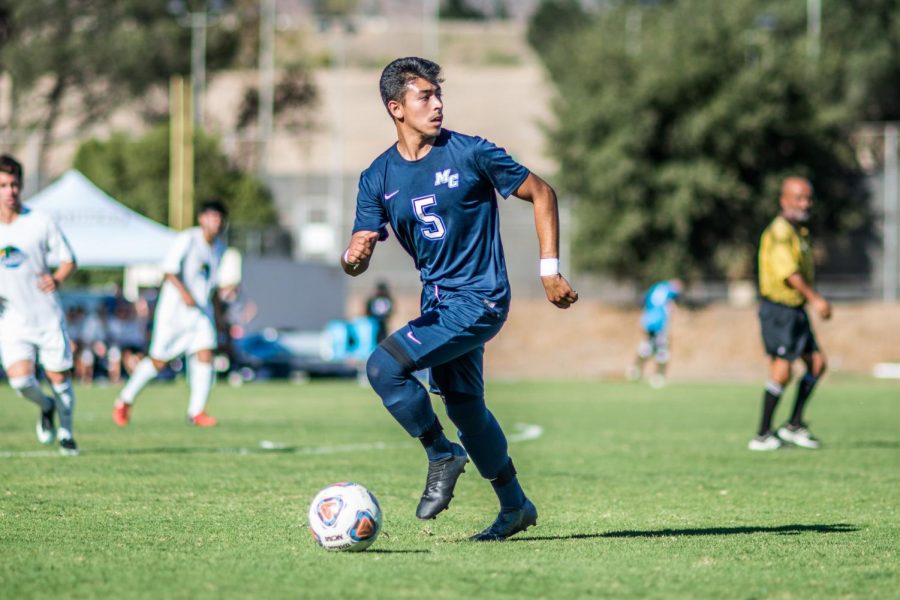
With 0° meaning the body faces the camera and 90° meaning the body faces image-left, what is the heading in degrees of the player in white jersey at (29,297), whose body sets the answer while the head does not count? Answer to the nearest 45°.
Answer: approximately 0°

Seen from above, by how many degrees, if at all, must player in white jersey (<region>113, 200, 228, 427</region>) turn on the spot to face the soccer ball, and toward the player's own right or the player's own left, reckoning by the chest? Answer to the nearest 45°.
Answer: approximately 45° to the player's own right

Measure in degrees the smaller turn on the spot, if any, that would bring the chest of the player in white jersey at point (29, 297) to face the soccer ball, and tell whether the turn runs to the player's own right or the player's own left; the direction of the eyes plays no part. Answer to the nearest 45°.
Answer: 0° — they already face it

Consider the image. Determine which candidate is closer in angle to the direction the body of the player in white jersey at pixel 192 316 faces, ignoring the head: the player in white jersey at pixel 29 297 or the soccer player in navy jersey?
the soccer player in navy jersey

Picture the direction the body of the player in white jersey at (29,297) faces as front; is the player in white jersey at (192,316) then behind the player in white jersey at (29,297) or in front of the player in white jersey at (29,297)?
behind

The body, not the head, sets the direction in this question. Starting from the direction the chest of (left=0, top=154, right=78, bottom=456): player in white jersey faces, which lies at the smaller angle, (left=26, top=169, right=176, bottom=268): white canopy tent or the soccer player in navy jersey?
the soccer player in navy jersey
